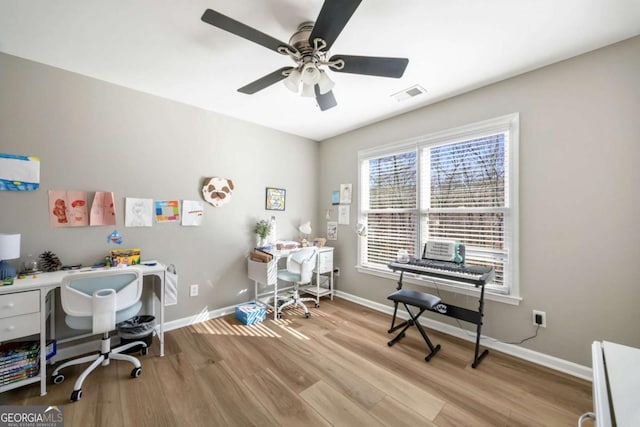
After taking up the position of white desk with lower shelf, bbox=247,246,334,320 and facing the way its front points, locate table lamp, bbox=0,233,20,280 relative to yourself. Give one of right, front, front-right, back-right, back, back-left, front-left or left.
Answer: right

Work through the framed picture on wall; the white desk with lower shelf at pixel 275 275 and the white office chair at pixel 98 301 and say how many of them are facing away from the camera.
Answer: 1

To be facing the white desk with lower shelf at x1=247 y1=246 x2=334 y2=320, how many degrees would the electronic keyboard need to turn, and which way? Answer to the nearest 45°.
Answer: approximately 45° to its right

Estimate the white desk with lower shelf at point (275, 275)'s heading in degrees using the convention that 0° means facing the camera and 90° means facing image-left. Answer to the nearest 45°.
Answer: approximately 315°

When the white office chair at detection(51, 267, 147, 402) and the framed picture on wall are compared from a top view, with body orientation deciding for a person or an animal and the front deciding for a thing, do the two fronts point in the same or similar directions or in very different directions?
very different directions

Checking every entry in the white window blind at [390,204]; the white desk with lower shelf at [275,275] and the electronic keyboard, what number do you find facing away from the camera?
0

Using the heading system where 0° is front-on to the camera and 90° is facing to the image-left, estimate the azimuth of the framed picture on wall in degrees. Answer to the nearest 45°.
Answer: approximately 315°

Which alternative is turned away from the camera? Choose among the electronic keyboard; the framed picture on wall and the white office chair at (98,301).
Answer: the white office chair

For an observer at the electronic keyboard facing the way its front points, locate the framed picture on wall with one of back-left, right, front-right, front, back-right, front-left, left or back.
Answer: front-right

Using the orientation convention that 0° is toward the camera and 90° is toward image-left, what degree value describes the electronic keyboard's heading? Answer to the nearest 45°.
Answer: approximately 45°

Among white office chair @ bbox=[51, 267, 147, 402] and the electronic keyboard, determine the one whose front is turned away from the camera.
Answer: the white office chair

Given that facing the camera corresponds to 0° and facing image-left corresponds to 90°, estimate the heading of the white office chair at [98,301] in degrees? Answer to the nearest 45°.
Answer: approximately 180°

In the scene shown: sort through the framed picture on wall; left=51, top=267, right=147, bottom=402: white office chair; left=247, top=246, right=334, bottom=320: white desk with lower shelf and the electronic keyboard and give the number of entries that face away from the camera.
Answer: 1
